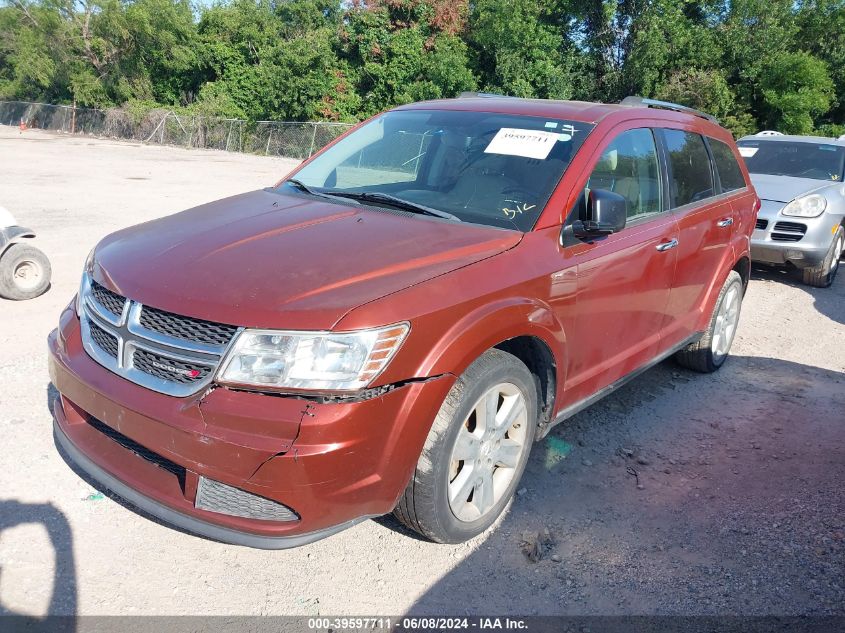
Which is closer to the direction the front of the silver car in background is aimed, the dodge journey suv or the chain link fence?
the dodge journey suv

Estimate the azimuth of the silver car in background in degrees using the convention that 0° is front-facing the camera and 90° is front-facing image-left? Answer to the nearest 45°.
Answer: approximately 45°

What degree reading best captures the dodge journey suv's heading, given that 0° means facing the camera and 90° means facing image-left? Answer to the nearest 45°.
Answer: approximately 45°

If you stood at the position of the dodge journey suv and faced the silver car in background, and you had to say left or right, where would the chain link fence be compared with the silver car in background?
left

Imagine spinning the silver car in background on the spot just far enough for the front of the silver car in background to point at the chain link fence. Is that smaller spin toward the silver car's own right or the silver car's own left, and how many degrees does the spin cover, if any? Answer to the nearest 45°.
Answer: approximately 90° to the silver car's own right

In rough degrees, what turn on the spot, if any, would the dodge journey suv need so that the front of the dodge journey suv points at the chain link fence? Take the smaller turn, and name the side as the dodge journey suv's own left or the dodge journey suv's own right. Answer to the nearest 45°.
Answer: approximately 135° to the dodge journey suv's own right

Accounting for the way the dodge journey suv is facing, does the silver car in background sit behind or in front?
behind

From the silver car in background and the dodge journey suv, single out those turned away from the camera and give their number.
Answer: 0
